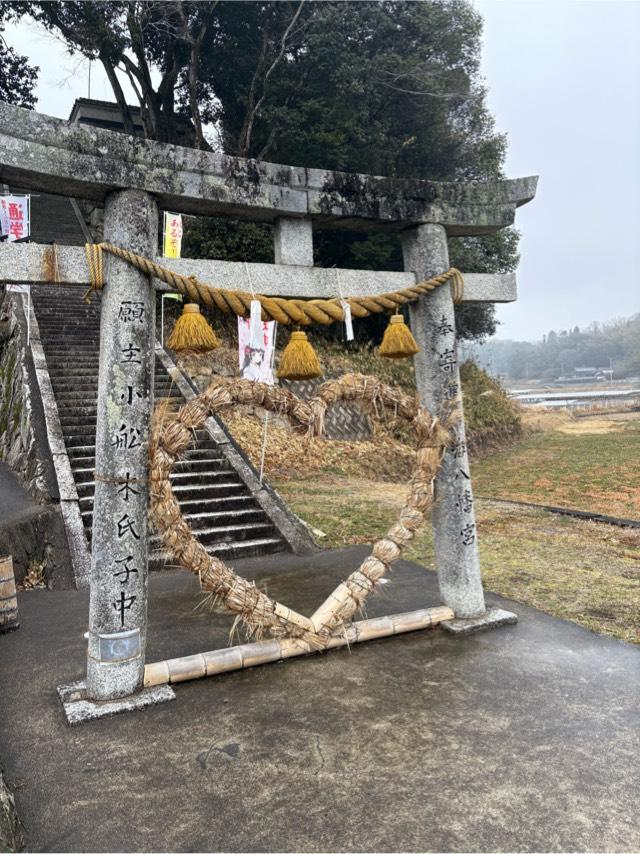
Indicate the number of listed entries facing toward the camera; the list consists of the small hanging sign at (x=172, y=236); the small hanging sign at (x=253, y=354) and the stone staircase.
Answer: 3

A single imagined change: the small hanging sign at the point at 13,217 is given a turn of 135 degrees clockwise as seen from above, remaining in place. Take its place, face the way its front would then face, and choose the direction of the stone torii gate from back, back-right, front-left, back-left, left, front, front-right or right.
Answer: back-left

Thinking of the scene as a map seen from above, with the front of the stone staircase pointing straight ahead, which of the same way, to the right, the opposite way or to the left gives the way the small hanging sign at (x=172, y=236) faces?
the same way

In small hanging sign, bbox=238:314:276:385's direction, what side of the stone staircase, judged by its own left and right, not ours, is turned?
front

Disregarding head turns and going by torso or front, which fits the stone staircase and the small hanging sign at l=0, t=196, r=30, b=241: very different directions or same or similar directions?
same or similar directions

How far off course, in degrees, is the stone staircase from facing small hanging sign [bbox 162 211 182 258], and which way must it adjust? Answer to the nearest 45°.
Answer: approximately 180°

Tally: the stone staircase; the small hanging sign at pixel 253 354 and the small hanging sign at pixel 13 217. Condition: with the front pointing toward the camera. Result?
3

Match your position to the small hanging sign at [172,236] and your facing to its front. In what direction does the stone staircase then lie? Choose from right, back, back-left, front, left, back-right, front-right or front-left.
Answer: front

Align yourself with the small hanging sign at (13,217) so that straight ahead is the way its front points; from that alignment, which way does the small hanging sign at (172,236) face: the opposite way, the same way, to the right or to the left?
the same way

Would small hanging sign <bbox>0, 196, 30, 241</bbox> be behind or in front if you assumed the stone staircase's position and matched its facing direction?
behind

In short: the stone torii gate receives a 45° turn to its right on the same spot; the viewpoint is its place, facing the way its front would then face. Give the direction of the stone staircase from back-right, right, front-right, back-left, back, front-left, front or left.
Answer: back

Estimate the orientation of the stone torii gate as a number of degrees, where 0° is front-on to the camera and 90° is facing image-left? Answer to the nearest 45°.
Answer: approximately 315°

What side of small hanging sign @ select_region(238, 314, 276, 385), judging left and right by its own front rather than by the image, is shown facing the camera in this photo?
front

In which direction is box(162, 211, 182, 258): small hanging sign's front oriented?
toward the camera

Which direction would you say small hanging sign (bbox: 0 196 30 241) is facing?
toward the camera

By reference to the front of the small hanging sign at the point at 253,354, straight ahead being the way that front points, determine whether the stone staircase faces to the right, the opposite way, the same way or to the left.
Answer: the same way
